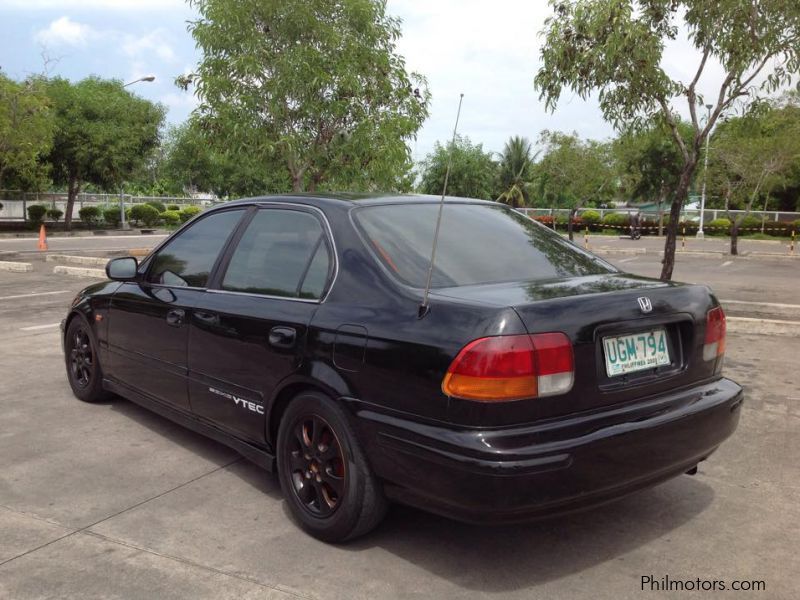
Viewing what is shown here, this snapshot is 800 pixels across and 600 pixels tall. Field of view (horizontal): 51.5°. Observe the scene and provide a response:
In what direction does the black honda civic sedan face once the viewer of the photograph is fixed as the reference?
facing away from the viewer and to the left of the viewer

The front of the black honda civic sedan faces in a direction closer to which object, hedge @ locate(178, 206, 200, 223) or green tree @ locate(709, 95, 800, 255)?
the hedge

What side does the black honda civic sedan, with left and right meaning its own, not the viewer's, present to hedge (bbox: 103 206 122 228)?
front

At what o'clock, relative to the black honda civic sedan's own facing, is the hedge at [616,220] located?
The hedge is roughly at 2 o'clock from the black honda civic sedan.

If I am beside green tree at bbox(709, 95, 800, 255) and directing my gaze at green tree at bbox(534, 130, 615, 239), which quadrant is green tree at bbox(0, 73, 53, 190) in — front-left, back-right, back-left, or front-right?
front-left

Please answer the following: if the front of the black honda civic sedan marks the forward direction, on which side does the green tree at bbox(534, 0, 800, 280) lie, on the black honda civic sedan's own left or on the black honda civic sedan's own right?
on the black honda civic sedan's own right

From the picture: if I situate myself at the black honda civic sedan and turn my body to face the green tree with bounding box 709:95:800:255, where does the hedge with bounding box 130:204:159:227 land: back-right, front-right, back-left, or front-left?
front-left

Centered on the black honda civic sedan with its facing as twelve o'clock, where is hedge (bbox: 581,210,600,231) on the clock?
The hedge is roughly at 2 o'clock from the black honda civic sedan.

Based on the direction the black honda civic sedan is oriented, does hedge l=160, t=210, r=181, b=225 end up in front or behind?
in front

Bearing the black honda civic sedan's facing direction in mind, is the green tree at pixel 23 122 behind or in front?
in front

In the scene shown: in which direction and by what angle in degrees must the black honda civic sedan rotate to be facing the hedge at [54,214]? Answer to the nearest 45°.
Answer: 0° — it already faces it
